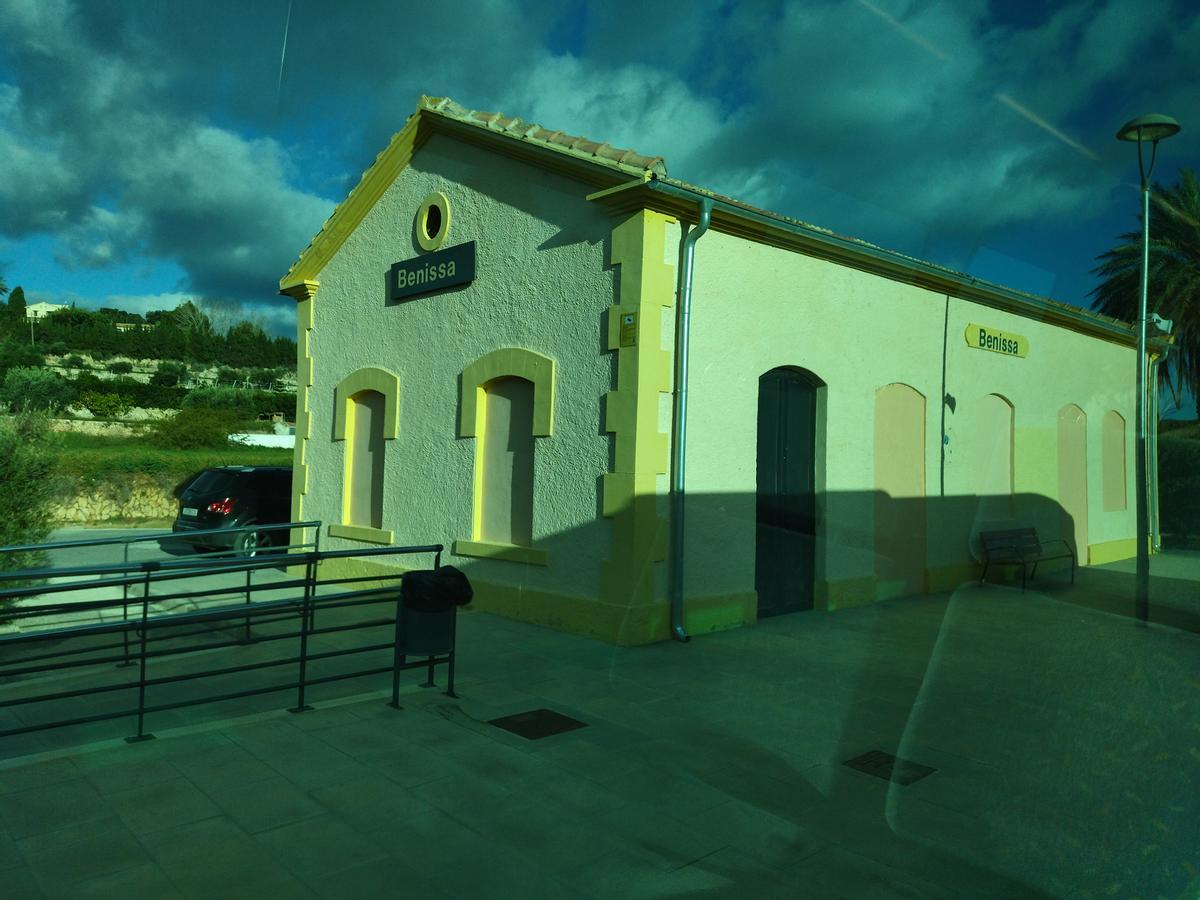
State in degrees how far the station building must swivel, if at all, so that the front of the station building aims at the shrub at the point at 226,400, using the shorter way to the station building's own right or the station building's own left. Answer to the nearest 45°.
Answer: approximately 180°

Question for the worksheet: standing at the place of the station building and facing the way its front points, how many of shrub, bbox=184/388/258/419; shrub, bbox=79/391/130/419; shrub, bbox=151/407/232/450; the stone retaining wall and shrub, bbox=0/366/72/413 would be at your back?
5

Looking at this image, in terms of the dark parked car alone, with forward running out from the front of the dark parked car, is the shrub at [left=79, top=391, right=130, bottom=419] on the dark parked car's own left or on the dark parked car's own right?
on the dark parked car's own left

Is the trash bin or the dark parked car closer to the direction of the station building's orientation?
the trash bin

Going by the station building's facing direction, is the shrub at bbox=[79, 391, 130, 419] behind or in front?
behind

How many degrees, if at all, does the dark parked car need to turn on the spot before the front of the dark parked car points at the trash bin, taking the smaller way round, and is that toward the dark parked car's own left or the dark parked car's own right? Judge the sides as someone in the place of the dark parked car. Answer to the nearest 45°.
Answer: approximately 135° to the dark parked car's own right

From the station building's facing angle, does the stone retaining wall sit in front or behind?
behind

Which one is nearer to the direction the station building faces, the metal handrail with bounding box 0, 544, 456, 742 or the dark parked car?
the metal handrail

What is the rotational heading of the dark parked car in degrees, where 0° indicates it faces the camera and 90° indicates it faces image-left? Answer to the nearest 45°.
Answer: approximately 225°

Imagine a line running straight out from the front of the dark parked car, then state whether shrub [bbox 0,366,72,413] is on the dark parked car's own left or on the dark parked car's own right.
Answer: on the dark parked car's own left

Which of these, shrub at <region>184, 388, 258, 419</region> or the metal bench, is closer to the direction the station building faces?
the metal bench

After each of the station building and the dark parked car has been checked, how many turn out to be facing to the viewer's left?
0

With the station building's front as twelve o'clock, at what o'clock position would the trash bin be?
The trash bin is roughly at 2 o'clock from the station building.
